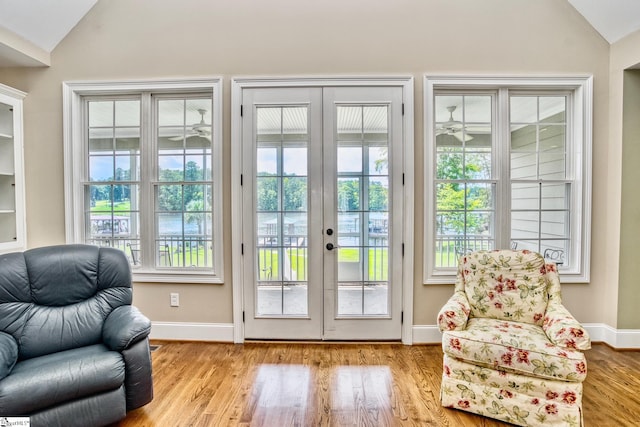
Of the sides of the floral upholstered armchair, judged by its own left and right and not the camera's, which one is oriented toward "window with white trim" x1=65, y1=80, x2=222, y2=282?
right

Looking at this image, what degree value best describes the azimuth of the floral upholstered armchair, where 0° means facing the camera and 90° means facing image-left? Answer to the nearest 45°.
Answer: approximately 0°

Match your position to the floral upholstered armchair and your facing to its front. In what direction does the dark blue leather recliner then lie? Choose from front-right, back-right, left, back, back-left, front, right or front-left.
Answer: front-right

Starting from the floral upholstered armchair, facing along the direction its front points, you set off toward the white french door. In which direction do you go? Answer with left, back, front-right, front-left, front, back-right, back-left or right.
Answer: right
